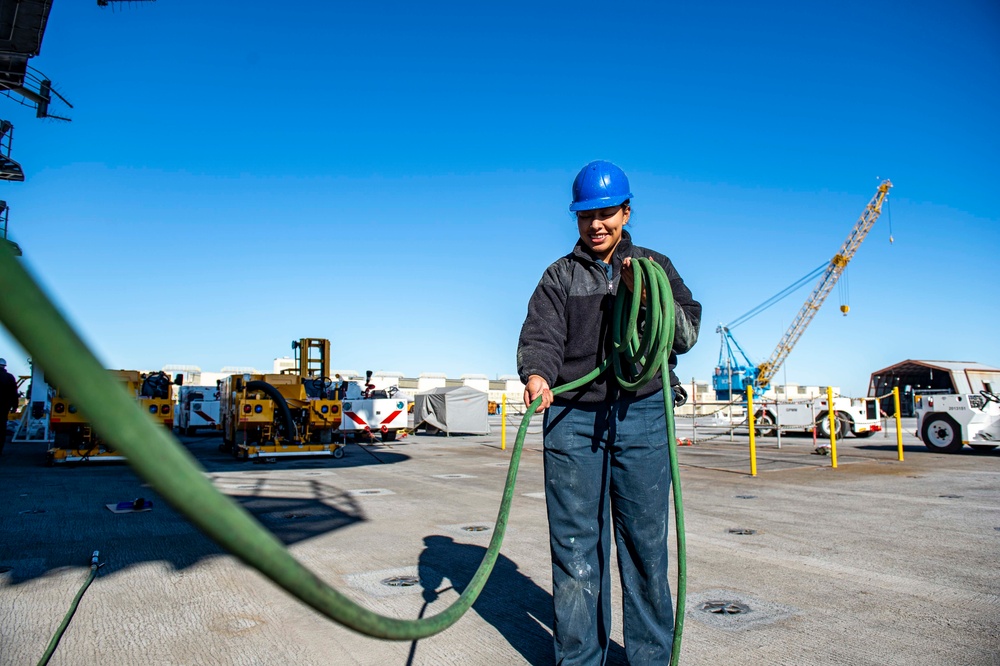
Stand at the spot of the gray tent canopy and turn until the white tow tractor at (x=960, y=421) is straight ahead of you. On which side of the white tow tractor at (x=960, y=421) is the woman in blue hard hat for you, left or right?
right

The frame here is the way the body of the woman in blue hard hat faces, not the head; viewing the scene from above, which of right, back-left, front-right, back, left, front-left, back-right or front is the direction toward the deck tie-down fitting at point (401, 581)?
back-right

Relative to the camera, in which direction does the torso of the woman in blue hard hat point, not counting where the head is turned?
toward the camera

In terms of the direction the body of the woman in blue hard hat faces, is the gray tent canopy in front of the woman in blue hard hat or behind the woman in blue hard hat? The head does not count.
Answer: behind

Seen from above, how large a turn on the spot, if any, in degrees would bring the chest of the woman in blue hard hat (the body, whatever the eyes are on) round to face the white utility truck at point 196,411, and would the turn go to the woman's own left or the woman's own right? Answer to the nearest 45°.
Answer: approximately 135° to the woman's own right

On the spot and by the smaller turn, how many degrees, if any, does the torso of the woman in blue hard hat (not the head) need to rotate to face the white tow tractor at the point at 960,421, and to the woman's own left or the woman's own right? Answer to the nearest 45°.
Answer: approximately 135° to the woman's own left

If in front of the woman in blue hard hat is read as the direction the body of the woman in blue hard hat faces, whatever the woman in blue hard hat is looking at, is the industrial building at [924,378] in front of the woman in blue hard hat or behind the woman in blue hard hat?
behind

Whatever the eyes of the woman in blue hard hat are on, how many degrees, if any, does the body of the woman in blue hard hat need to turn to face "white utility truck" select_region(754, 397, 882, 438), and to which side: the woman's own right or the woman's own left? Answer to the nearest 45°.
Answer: approximately 180°

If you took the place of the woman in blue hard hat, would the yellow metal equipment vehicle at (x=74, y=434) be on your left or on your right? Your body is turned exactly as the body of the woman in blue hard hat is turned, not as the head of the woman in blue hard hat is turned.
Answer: on your right
